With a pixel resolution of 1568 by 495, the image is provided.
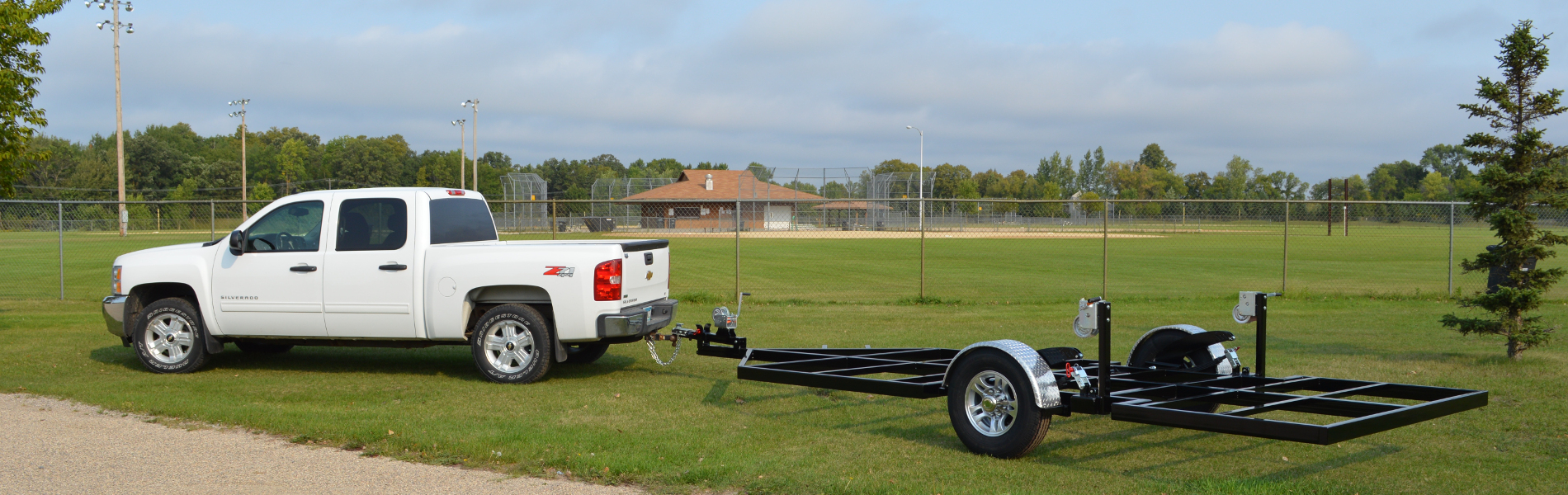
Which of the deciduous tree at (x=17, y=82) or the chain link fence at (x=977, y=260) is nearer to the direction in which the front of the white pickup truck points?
the deciduous tree

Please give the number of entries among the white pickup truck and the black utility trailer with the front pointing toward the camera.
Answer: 0

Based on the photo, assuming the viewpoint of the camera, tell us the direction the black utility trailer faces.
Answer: facing away from the viewer and to the left of the viewer

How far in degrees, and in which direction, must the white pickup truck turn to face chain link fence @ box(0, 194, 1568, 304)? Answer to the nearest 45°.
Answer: approximately 135° to its right

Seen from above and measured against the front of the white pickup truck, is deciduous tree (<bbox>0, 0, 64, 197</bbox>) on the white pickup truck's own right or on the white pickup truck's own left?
on the white pickup truck's own right

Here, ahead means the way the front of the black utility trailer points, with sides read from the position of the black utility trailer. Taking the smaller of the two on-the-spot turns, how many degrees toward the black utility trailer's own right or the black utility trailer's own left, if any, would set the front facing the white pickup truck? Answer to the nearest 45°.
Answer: approximately 45° to the black utility trailer's own left

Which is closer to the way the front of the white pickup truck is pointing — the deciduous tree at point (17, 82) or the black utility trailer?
the deciduous tree

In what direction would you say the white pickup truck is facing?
to the viewer's left

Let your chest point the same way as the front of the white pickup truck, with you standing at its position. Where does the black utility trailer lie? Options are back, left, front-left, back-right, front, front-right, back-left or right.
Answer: back-left
